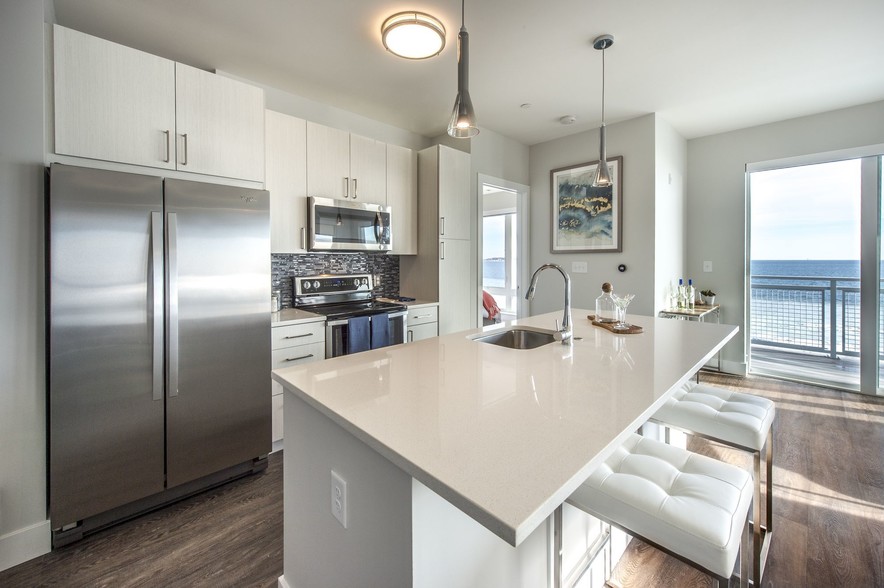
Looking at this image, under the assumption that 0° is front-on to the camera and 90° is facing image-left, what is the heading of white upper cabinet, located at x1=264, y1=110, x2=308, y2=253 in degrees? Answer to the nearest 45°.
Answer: approximately 315°

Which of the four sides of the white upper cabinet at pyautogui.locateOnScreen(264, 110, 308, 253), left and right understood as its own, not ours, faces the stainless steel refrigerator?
right

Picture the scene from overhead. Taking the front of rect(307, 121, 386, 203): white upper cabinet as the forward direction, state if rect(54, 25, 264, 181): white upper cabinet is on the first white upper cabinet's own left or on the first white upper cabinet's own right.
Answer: on the first white upper cabinet's own right

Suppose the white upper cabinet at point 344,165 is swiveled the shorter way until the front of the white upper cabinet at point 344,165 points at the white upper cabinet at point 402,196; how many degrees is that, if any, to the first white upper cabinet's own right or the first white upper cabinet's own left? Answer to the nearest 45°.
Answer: approximately 90° to the first white upper cabinet's own left

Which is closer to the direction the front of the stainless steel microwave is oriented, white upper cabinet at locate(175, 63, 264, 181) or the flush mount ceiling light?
the flush mount ceiling light

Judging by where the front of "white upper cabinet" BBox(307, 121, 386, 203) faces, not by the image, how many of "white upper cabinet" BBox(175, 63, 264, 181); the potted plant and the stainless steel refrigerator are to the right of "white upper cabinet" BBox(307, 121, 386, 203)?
2

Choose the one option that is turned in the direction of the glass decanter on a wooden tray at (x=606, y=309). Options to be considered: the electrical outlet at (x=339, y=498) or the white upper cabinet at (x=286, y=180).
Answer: the white upper cabinet

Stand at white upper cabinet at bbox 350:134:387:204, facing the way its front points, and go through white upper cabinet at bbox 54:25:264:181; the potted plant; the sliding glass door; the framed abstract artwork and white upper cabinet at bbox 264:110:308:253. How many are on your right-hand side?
2

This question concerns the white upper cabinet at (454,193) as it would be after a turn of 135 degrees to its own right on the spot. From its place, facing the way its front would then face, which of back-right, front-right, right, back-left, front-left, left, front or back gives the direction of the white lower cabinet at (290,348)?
front-left
